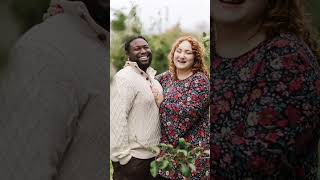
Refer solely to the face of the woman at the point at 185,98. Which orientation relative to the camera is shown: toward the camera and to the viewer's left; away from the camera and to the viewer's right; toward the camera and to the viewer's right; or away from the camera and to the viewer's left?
toward the camera and to the viewer's left

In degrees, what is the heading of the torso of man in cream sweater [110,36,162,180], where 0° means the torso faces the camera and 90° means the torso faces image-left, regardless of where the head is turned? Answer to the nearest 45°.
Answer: approximately 315°
